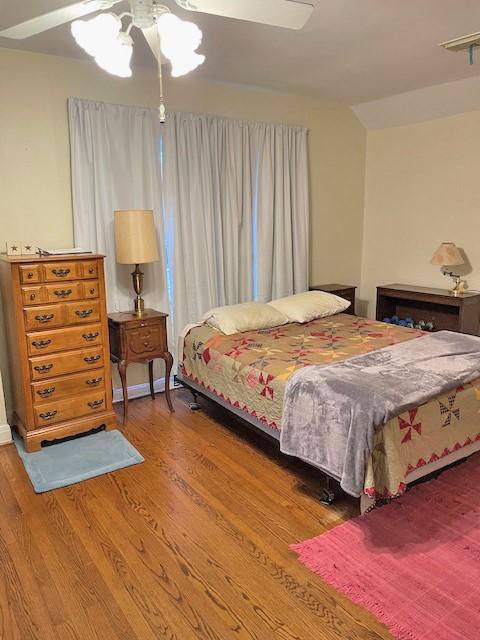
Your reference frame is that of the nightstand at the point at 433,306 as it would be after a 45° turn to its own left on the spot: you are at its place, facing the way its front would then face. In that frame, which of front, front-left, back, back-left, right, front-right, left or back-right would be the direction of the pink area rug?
front

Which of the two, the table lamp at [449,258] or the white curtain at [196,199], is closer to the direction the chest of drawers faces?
the table lamp

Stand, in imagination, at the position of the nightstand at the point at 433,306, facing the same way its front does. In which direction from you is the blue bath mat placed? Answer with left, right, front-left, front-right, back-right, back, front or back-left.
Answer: front

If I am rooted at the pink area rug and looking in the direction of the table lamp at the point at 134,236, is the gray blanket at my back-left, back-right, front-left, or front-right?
front-right

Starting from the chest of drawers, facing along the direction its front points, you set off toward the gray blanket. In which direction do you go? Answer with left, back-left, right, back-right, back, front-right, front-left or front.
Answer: front

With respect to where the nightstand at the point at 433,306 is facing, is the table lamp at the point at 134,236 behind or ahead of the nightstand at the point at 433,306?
ahead

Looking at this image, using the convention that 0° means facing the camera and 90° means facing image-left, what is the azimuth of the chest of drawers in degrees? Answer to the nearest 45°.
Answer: approximately 315°

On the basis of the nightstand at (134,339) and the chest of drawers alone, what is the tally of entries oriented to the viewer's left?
0

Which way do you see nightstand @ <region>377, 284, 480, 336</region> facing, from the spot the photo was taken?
facing the viewer and to the left of the viewer

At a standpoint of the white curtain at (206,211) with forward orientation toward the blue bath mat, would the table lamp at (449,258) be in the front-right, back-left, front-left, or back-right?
back-left

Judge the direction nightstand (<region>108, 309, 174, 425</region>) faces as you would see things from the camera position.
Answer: facing the viewer and to the right of the viewer
